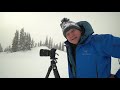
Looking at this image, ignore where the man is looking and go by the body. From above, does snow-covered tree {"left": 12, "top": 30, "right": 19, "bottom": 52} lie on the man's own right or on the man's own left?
on the man's own right

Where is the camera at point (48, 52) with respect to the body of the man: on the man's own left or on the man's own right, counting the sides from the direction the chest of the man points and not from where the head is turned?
on the man's own right

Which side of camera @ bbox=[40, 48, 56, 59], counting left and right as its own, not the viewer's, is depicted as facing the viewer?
left

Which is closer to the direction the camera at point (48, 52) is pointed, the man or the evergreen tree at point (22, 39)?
the evergreen tree

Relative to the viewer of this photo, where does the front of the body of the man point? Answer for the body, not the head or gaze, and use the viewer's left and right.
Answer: facing the viewer and to the left of the viewer

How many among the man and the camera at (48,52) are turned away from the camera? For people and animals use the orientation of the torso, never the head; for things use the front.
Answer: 0

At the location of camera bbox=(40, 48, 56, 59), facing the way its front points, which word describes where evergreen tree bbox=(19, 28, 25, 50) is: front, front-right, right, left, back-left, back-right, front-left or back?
front-right

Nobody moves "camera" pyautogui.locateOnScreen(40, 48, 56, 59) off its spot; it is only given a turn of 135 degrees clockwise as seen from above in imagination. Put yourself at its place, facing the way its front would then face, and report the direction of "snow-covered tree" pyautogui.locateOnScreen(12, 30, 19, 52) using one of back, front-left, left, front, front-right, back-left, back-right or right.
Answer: left
